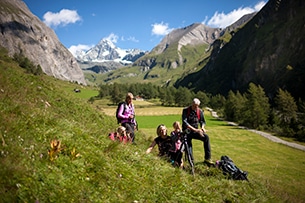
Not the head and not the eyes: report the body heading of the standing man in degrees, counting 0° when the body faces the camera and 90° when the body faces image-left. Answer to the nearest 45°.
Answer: approximately 315°

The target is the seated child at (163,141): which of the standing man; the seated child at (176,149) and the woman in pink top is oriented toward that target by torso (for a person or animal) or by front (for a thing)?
the woman in pink top

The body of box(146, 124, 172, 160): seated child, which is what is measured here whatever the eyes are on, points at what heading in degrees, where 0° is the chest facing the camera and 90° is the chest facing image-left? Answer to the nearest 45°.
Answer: approximately 0°

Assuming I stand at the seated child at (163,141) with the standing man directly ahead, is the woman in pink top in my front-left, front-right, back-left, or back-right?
back-left

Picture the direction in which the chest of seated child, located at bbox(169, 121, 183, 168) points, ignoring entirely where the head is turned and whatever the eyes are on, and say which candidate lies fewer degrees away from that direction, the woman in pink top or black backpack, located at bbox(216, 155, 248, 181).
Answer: the black backpack

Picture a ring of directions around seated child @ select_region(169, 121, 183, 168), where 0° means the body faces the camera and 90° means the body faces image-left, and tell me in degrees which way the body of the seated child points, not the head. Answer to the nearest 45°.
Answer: approximately 315°

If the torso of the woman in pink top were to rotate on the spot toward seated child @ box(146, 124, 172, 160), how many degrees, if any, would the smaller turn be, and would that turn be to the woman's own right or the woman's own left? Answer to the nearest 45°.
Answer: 0° — they already face them

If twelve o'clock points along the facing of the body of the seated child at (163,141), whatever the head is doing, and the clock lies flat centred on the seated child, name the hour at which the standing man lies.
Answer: The standing man is roughly at 9 o'clock from the seated child.

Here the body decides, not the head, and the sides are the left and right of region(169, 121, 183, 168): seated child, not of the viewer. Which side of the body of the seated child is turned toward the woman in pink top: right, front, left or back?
back
